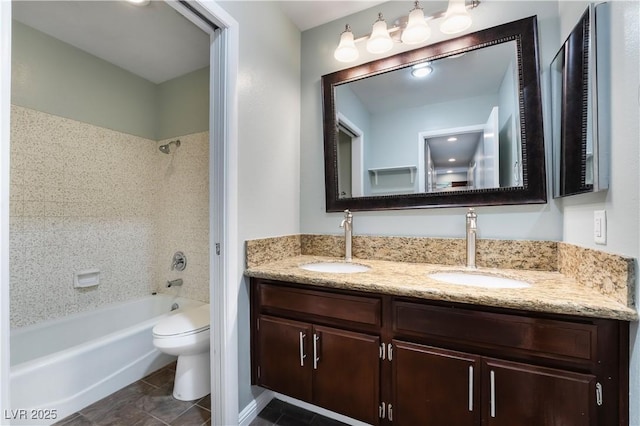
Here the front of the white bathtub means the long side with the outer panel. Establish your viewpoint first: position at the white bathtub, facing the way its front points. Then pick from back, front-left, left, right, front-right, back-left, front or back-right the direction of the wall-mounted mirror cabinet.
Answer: front

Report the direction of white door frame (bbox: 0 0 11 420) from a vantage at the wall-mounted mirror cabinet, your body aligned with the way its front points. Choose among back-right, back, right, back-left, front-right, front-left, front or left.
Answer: front-left

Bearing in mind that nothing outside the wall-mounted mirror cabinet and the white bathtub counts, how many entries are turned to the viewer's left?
1

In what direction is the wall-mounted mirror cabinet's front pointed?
to the viewer's left

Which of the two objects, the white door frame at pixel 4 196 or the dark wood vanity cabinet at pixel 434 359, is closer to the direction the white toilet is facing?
the white door frame

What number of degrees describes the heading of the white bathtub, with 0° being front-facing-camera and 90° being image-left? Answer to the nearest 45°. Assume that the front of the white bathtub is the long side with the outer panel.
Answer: approximately 315°

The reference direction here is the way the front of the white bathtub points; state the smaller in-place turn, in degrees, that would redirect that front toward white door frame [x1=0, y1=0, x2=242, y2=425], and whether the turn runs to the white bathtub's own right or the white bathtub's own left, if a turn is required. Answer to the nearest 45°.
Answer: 0° — it already faces it
